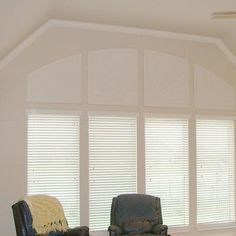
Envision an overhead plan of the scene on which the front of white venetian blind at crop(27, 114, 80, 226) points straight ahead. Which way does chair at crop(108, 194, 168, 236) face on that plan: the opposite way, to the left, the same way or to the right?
the same way

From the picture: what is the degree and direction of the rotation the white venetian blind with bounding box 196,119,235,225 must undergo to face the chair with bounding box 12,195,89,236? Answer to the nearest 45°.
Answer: approximately 45° to its right

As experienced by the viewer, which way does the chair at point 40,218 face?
facing the viewer and to the right of the viewer

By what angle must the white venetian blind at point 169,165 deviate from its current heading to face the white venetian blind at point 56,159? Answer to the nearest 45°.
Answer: approximately 45° to its right

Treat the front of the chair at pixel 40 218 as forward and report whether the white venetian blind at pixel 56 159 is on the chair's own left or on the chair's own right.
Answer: on the chair's own left

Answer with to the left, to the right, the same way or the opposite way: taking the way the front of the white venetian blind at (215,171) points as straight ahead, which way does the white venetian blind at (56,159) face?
the same way

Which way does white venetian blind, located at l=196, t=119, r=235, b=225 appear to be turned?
toward the camera

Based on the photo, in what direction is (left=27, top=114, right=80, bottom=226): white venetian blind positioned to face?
toward the camera

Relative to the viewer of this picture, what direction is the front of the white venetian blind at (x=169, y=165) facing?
facing the viewer

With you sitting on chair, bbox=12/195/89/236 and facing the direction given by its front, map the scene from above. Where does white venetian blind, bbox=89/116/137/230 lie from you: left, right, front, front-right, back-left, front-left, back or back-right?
left

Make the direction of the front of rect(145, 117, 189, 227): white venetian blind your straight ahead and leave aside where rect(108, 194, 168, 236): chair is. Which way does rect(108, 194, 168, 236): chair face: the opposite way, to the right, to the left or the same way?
the same way

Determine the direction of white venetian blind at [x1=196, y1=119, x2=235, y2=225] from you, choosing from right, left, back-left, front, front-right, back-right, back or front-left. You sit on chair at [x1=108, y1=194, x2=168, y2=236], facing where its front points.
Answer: back-left

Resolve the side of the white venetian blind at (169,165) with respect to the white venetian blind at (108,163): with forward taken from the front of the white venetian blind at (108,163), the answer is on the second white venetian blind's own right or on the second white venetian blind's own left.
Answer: on the second white venetian blind's own left

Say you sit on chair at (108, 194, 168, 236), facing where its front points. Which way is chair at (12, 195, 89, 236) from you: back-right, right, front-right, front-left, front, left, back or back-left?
front-right

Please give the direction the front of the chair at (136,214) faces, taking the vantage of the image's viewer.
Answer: facing the viewer
